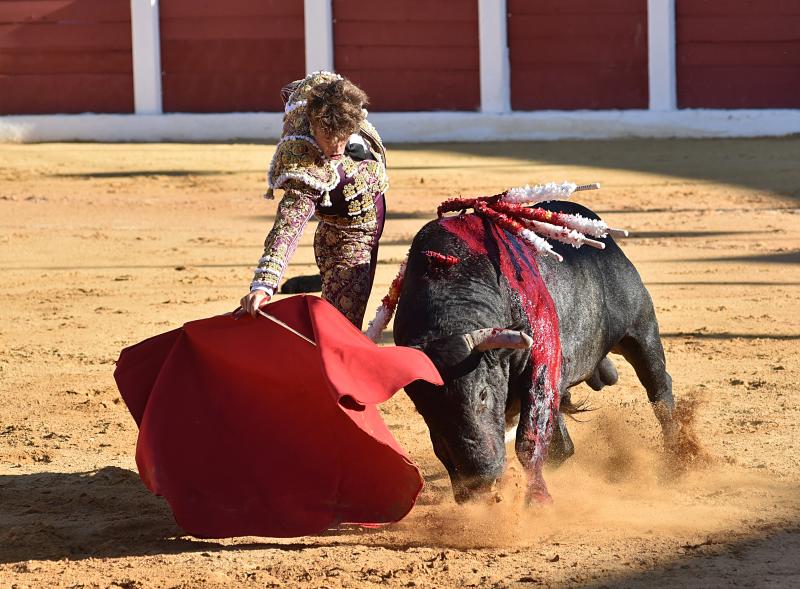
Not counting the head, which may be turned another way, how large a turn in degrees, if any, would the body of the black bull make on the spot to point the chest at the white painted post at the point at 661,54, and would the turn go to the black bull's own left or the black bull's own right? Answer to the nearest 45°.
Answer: approximately 135° to the black bull's own right

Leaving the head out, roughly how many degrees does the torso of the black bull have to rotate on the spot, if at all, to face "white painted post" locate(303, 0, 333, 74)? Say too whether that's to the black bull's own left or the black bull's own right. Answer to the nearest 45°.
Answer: approximately 135° to the black bull's own right

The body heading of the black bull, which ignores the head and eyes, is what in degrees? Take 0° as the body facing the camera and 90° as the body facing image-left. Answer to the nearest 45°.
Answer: approximately 45°
